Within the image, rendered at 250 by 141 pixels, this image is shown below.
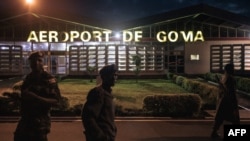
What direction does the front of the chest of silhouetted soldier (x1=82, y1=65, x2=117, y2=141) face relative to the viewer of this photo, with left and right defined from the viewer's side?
facing to the right of the viewer

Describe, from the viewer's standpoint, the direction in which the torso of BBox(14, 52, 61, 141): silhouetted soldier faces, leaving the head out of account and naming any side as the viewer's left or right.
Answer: facing the viewer and to the right of the viewer

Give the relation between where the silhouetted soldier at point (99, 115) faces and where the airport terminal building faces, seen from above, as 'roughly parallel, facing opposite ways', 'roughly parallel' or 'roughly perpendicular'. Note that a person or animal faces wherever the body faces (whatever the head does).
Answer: roughly perpendicular

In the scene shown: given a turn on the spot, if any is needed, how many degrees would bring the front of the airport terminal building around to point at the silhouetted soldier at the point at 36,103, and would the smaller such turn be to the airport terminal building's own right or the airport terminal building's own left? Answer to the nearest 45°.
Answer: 0° — it already faces them

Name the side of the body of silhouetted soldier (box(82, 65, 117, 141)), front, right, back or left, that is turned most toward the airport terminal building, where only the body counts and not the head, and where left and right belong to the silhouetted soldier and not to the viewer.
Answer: left

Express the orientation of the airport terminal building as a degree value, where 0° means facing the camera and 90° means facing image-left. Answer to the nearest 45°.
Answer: approximately 0°

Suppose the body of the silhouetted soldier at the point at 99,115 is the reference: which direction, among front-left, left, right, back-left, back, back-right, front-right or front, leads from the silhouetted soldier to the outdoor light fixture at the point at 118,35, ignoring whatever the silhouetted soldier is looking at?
left

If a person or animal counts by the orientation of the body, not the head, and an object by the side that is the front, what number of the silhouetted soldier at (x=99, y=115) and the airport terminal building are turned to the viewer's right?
1

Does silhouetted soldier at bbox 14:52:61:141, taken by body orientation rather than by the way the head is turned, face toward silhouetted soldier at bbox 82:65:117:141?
no
